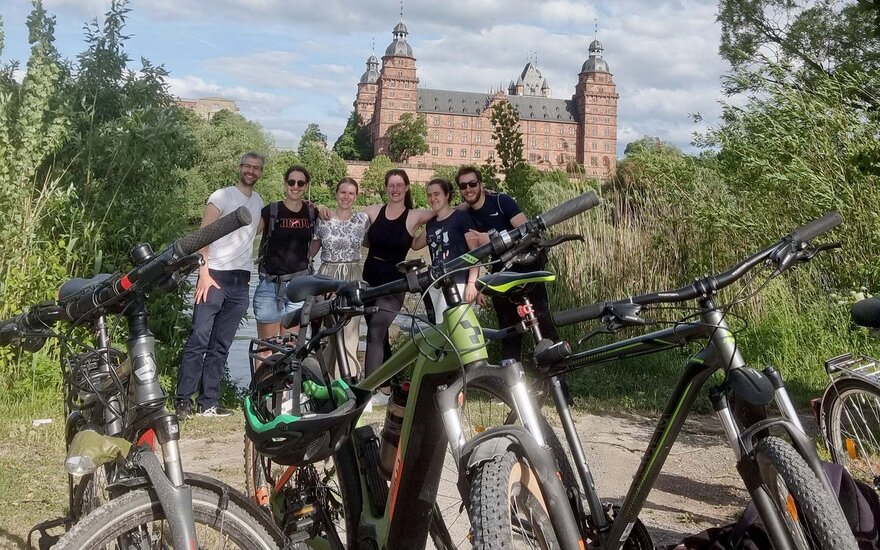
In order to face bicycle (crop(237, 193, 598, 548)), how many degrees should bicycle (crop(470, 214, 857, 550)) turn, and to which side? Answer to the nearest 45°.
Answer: approximately 135° to its right

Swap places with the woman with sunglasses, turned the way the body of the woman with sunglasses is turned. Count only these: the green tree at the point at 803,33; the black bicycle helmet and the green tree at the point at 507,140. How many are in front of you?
1

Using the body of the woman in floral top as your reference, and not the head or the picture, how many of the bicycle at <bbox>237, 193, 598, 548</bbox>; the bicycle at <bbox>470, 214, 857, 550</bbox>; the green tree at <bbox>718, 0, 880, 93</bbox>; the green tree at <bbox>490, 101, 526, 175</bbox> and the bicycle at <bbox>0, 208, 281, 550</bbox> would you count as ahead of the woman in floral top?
3

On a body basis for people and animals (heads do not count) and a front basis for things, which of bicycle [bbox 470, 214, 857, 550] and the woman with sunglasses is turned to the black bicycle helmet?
the woman with sunglasses

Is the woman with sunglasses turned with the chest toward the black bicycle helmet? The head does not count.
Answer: yes

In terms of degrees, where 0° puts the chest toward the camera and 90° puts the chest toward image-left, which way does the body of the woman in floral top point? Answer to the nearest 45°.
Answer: approximately 0°

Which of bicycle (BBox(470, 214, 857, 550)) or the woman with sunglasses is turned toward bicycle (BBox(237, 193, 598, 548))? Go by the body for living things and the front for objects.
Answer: the woman with sunglasses

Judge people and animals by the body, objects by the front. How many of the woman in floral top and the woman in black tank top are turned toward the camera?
2

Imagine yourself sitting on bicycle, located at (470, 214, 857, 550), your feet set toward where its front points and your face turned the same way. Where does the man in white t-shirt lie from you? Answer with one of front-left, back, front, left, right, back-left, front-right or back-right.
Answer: back
